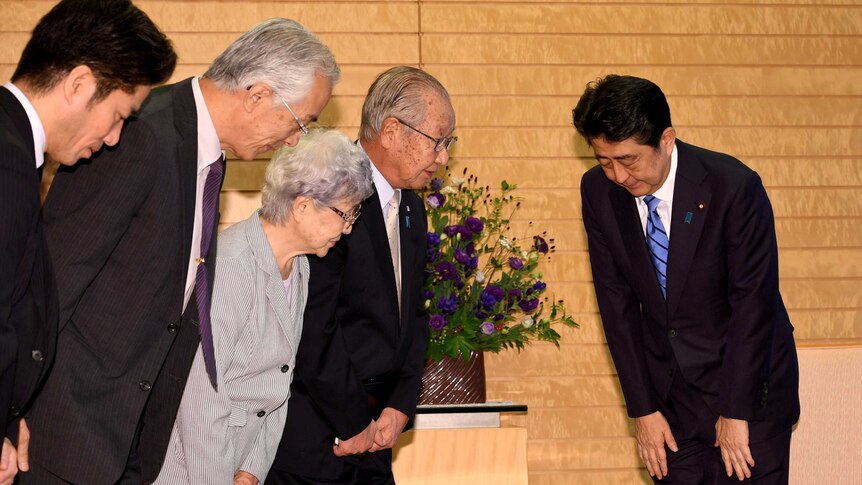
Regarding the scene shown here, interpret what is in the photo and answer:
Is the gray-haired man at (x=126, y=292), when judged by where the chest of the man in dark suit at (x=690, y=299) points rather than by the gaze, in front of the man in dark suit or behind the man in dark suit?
in front

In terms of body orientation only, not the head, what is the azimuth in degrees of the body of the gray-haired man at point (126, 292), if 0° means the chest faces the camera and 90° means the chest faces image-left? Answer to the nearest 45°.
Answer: approximately 270°

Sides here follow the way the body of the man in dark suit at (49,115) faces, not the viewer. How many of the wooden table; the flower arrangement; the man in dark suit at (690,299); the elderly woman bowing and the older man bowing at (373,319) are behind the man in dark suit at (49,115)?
0

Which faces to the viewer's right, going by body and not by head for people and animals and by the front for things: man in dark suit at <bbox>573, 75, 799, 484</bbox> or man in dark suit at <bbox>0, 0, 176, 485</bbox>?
man in dark suit at <bbox>0, 0, 176, 485</bbox>

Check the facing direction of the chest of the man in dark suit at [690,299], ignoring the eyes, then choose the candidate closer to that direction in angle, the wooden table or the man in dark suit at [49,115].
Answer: the man in dark suit

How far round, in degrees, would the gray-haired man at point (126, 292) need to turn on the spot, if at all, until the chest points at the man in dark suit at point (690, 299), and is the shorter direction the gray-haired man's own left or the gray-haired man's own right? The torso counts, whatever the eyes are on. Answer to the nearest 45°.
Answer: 0° — they already face them

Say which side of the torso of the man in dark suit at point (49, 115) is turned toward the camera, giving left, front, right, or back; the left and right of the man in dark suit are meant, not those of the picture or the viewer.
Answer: right

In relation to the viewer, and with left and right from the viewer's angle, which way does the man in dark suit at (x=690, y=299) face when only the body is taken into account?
facing the viewer and to the left of the viewer

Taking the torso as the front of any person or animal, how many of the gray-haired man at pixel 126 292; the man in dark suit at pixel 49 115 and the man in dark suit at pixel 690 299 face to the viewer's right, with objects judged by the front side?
2

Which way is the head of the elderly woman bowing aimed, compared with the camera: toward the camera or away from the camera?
toward the camera

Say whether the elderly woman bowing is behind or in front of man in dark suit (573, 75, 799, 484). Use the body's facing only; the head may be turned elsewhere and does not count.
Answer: in front

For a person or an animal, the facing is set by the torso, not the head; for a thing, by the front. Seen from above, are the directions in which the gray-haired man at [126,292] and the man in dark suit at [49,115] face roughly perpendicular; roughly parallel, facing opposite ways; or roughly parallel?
roughly parallel
